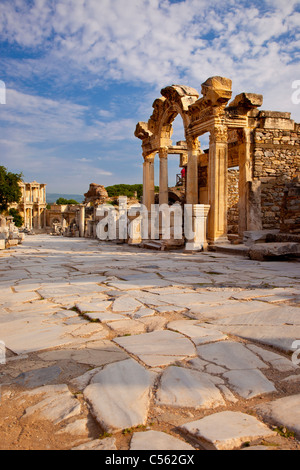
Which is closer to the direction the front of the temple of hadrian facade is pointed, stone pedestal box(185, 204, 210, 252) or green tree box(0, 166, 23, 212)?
the stone pedestal

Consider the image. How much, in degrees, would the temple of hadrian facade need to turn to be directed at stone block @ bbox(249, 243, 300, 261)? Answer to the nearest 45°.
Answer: approximately 45° to its left

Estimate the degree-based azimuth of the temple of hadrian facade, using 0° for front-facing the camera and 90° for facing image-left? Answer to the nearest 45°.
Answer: approximately 45°

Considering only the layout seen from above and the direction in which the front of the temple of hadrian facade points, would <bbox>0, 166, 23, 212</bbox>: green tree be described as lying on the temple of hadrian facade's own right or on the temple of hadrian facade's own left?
on the temple of hadrian facade's own right

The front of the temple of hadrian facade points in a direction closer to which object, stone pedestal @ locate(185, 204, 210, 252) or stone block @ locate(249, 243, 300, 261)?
the stone pedestal
